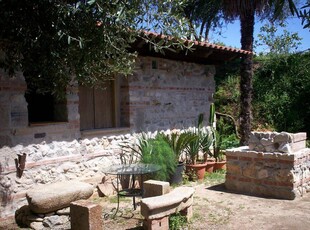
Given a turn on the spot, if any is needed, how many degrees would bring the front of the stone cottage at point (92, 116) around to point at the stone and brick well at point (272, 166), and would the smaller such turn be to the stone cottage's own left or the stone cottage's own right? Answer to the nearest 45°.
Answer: approximately 45° to the stone cottage's own left

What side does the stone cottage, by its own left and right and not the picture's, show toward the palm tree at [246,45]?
left

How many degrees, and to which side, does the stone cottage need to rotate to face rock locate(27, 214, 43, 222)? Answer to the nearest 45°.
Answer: approximately 45° to its right

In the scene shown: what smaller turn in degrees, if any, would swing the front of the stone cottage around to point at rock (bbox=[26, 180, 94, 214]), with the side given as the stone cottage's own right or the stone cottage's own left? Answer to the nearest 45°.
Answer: approximately 45° to the stone cottage's own right

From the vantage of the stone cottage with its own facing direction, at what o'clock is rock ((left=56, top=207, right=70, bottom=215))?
The rock is roughly at 2 o'clock from the stone cottage.
